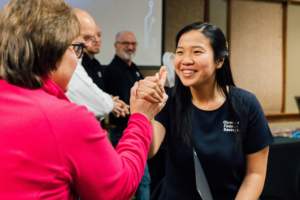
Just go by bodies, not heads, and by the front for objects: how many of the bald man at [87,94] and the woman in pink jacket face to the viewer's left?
0

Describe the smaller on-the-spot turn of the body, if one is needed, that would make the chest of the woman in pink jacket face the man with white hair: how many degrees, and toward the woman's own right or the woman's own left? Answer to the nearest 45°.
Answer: approximately 45° to the woman's own left

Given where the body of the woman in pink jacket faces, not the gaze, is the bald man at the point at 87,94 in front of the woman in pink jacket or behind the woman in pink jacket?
in front

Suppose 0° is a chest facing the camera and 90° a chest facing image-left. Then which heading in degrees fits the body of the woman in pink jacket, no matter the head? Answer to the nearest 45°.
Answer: approximately 225°

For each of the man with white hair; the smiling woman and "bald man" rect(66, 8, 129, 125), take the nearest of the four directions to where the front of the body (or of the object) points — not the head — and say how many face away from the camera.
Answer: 0

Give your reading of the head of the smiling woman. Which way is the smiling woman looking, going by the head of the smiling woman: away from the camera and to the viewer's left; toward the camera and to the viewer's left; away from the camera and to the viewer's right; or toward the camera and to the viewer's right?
toward the camera and to the viewer's left

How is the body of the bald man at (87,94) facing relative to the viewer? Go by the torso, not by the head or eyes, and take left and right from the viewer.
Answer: facing the viewer and to the right of the viewer

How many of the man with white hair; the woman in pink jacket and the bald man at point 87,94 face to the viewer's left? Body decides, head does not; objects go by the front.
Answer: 0

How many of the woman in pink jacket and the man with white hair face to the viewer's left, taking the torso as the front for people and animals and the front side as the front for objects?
0

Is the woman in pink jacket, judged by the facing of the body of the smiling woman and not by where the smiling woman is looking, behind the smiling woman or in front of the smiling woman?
in front

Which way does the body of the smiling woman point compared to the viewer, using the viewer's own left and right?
facing the viewer and to the left of the viewer
